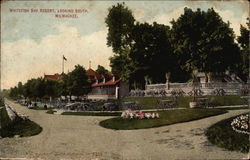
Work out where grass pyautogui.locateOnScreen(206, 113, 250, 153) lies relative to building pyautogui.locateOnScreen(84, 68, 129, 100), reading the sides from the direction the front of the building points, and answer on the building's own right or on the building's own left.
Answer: on the building's own left

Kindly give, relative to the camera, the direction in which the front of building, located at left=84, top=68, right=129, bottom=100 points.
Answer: facing the viewer and to the left of the viewer

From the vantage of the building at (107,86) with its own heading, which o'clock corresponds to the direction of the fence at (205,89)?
The fence is roughly at 8 o'clock from the building.

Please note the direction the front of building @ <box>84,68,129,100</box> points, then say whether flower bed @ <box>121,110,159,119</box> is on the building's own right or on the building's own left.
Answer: on the building's own left

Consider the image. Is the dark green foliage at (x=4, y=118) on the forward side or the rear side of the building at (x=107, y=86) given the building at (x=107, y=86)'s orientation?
on the forward side

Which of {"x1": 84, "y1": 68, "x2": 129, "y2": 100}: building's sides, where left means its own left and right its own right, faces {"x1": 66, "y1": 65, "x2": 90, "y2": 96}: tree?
right

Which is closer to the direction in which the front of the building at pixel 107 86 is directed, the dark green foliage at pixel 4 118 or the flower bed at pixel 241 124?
the dark green foliage

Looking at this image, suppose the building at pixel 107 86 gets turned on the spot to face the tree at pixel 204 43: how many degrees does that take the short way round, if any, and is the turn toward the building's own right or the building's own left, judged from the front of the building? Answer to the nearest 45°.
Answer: approximately 135° to the building's own left

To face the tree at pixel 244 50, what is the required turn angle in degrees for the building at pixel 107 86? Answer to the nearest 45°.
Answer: approximately 135° to its left
